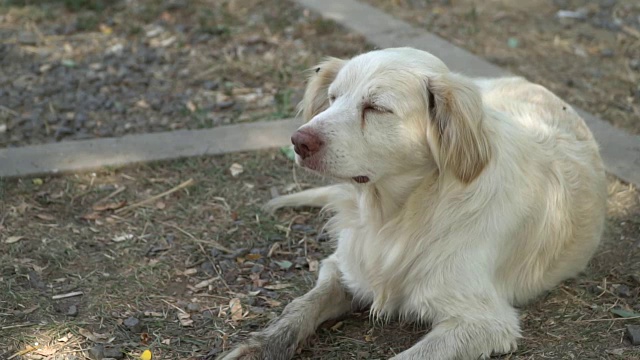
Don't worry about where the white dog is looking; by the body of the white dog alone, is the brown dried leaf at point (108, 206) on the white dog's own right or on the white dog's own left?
on the white dog's own right

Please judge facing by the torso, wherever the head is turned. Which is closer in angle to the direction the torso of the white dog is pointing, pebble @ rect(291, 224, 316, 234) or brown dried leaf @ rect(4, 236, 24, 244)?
the brown dried leaf

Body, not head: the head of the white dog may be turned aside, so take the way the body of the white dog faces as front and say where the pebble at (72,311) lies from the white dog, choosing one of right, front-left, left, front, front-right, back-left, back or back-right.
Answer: front-right

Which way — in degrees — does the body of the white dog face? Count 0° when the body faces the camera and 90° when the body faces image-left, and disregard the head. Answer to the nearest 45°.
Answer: approximately 45°

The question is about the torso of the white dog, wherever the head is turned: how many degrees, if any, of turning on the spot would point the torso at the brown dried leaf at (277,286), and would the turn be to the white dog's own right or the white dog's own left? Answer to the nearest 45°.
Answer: approximately 45° to the white dog's own right

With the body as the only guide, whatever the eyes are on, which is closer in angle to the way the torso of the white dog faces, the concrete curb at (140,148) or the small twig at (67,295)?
the small twig

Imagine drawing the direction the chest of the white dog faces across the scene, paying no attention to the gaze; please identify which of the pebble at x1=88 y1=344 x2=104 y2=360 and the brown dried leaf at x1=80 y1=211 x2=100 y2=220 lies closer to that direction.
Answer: the pebble

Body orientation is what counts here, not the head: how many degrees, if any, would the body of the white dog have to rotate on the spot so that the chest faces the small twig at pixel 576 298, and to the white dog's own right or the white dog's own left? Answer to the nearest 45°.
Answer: approximately 135° to the white dog's own left

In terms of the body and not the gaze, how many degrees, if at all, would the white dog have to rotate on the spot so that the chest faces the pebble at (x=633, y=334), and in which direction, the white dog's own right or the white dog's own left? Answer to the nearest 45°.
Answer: approximately 135° to the white dog's own left

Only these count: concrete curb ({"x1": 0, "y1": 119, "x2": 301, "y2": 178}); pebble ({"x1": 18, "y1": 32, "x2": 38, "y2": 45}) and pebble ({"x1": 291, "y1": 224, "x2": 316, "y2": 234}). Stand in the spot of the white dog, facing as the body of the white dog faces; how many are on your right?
3
